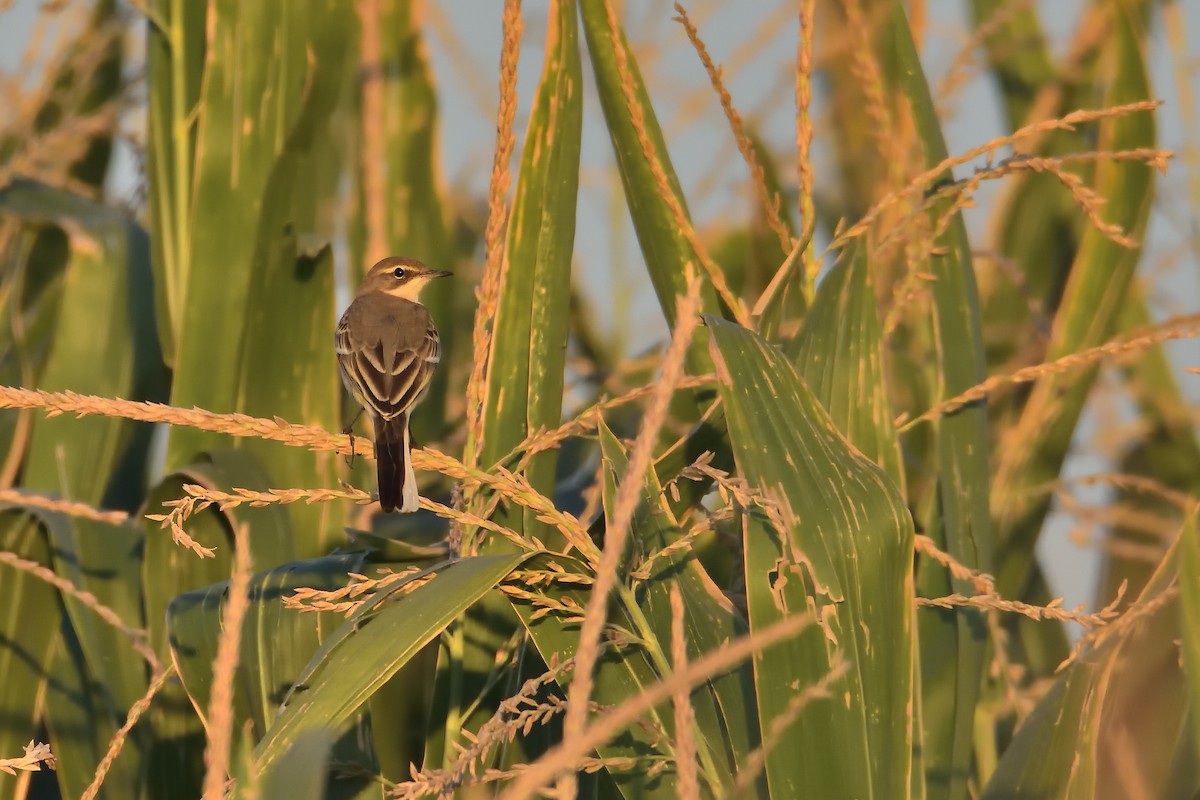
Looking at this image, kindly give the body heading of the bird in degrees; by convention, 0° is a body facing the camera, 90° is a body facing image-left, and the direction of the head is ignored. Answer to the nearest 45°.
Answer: approximately 180°
